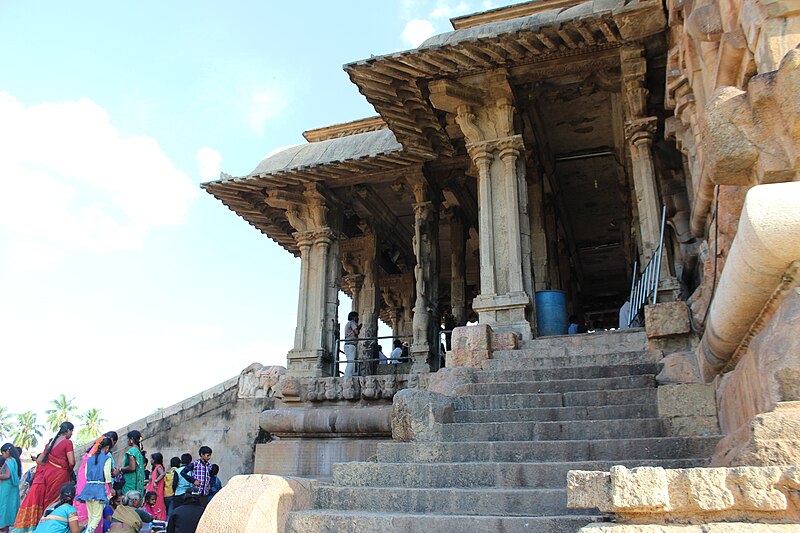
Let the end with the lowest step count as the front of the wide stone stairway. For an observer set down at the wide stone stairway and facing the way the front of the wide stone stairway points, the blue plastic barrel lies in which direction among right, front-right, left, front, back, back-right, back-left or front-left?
back

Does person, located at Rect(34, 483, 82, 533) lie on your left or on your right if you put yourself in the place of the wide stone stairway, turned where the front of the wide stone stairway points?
on your right

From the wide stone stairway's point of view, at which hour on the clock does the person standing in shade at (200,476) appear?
The person standing in shade is roughly at 4 o'clock from the wide stone stairway.

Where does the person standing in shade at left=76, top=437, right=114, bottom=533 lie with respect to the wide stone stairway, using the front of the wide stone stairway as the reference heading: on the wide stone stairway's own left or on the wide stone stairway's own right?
on the wide stone stairway's own right

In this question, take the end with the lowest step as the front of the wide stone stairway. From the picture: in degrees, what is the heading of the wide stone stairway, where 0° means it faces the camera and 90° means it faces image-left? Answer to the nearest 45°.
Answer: approximately 0°

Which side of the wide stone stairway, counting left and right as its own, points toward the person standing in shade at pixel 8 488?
right

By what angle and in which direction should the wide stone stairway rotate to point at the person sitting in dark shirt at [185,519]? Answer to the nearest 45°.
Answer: approximately 90° to its right
